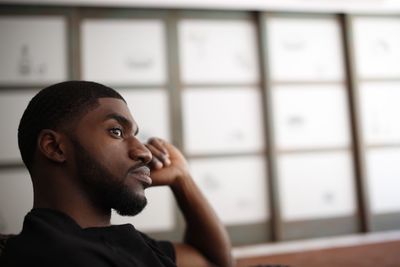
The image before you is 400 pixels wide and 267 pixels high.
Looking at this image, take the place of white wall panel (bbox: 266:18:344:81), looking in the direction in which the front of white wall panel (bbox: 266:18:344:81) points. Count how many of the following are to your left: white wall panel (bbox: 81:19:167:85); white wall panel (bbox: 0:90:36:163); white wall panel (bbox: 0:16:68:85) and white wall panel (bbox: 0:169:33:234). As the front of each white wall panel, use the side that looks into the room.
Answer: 0

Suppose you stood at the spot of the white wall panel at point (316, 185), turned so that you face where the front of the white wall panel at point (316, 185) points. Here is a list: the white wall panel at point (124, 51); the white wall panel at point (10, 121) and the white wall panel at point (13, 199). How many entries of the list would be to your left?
0

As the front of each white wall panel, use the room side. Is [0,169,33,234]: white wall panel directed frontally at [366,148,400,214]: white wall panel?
no

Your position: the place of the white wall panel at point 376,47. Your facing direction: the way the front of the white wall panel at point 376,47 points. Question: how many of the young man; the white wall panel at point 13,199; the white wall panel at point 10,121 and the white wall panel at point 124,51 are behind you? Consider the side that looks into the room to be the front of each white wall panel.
0

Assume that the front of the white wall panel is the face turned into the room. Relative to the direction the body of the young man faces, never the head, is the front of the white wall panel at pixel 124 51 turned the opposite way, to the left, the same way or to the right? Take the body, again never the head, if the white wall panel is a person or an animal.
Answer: to the right

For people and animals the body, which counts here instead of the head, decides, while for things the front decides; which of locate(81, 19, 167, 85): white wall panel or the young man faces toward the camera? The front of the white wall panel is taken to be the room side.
the white wall panel

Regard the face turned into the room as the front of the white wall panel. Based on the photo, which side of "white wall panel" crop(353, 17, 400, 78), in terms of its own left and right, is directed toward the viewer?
front

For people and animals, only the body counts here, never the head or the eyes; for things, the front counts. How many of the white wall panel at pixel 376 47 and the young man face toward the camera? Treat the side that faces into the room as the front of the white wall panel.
1

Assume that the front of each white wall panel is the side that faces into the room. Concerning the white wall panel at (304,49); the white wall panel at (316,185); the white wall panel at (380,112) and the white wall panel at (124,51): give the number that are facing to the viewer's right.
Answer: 0

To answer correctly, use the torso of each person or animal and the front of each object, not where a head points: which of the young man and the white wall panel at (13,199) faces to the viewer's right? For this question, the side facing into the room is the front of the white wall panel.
the young man

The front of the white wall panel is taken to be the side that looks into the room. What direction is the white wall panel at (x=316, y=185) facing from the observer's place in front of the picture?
facing the viewer

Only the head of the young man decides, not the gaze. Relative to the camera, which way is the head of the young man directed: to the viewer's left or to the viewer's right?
to the viewer's right

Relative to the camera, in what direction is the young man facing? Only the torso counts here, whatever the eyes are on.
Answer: to the viewer's right
